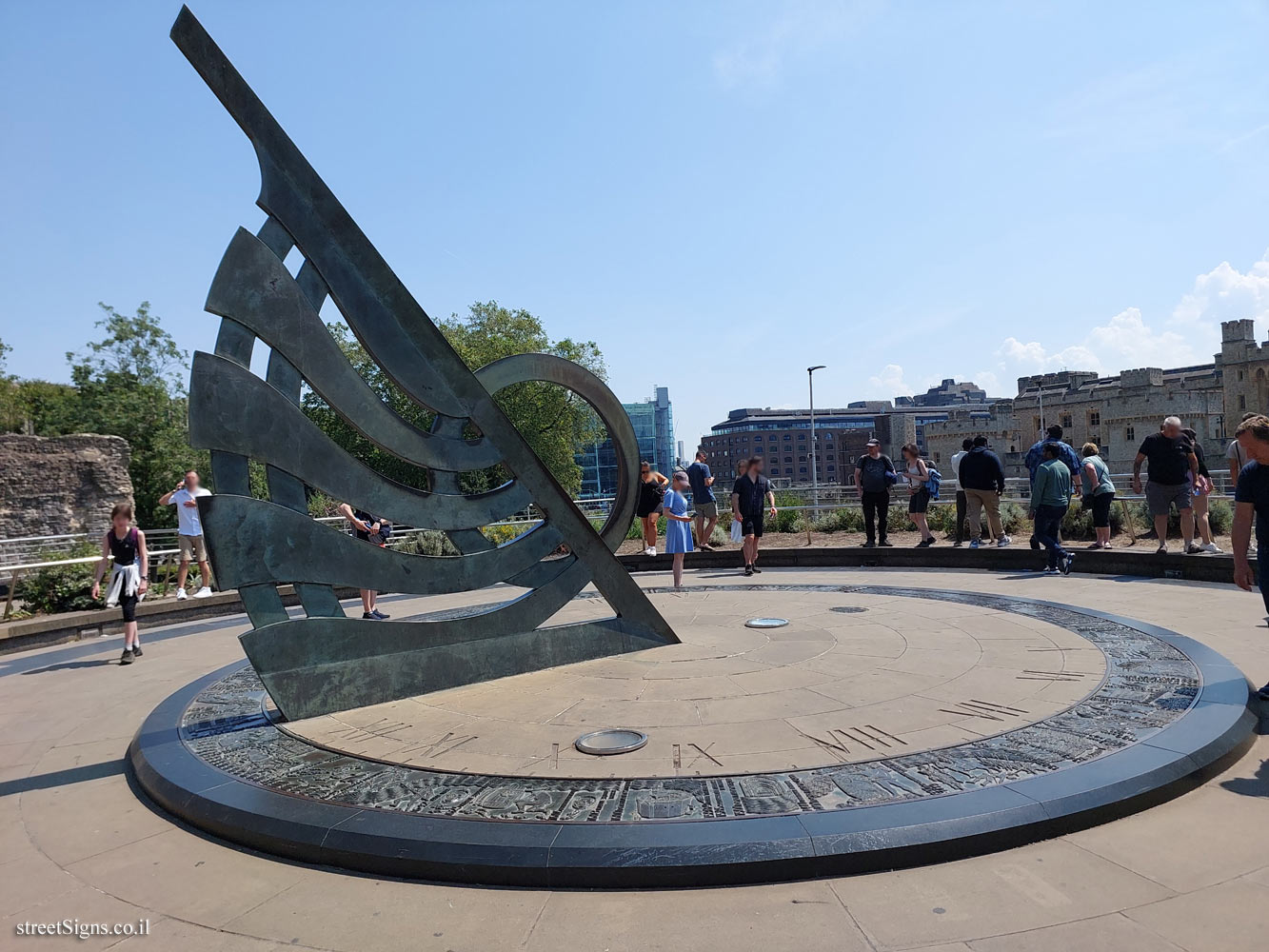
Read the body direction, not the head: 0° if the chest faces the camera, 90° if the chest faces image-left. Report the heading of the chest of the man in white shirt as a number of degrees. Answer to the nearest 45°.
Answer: approximately 0°

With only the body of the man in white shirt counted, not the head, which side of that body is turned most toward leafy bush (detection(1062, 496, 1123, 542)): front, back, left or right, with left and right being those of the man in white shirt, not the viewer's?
left

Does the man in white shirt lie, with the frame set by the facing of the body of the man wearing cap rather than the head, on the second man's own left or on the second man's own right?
on the second man's own right

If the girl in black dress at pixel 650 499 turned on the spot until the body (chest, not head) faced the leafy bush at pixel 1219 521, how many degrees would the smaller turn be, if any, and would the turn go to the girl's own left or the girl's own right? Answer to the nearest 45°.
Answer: approximately 90° to the girl's own left

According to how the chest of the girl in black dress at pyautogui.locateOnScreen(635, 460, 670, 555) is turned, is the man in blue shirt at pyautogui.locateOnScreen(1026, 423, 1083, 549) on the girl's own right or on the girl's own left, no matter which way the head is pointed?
on the girl's own left

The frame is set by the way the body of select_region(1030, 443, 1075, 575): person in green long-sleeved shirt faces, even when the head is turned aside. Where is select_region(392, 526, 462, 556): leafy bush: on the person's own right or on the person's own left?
on the person's own left

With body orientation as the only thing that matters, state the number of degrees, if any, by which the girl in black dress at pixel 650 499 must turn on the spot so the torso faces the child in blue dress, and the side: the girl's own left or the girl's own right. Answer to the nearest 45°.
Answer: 0° — they already face them

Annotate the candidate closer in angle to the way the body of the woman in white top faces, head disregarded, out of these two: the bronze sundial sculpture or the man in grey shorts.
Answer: the bronze sundial sculpture

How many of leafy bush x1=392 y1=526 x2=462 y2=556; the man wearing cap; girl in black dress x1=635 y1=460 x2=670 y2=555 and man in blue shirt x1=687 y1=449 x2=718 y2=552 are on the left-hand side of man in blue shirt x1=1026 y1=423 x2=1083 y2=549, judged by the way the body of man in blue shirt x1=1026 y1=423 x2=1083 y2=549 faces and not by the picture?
4

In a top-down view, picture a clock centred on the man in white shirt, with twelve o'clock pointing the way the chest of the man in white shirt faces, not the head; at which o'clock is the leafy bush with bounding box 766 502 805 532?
The leafy bush is roughly at 9 o'clock from the man in white shirt.

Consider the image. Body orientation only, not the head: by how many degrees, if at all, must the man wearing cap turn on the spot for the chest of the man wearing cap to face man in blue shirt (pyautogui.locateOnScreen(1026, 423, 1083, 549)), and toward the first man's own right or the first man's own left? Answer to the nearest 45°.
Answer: approximately 45° to the first man's own left

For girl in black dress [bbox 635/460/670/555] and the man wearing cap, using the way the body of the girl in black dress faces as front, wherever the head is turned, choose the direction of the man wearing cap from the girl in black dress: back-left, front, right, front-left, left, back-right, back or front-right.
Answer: left

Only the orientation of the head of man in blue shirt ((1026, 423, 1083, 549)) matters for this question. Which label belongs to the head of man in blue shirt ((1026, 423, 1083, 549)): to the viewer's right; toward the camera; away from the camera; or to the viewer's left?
away from the camera
